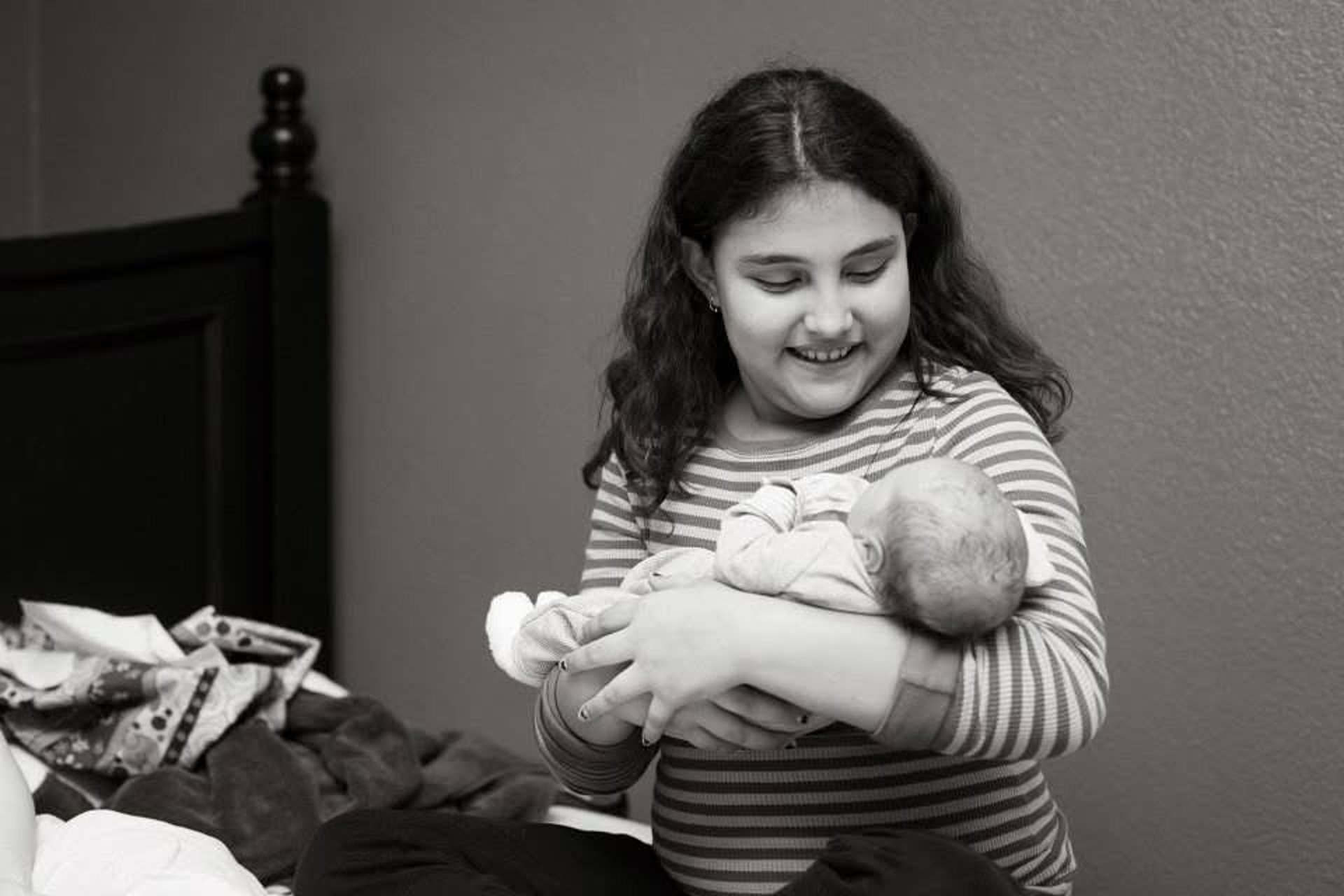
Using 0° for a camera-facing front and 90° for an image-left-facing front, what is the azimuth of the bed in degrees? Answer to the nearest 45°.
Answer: approximately 315°
